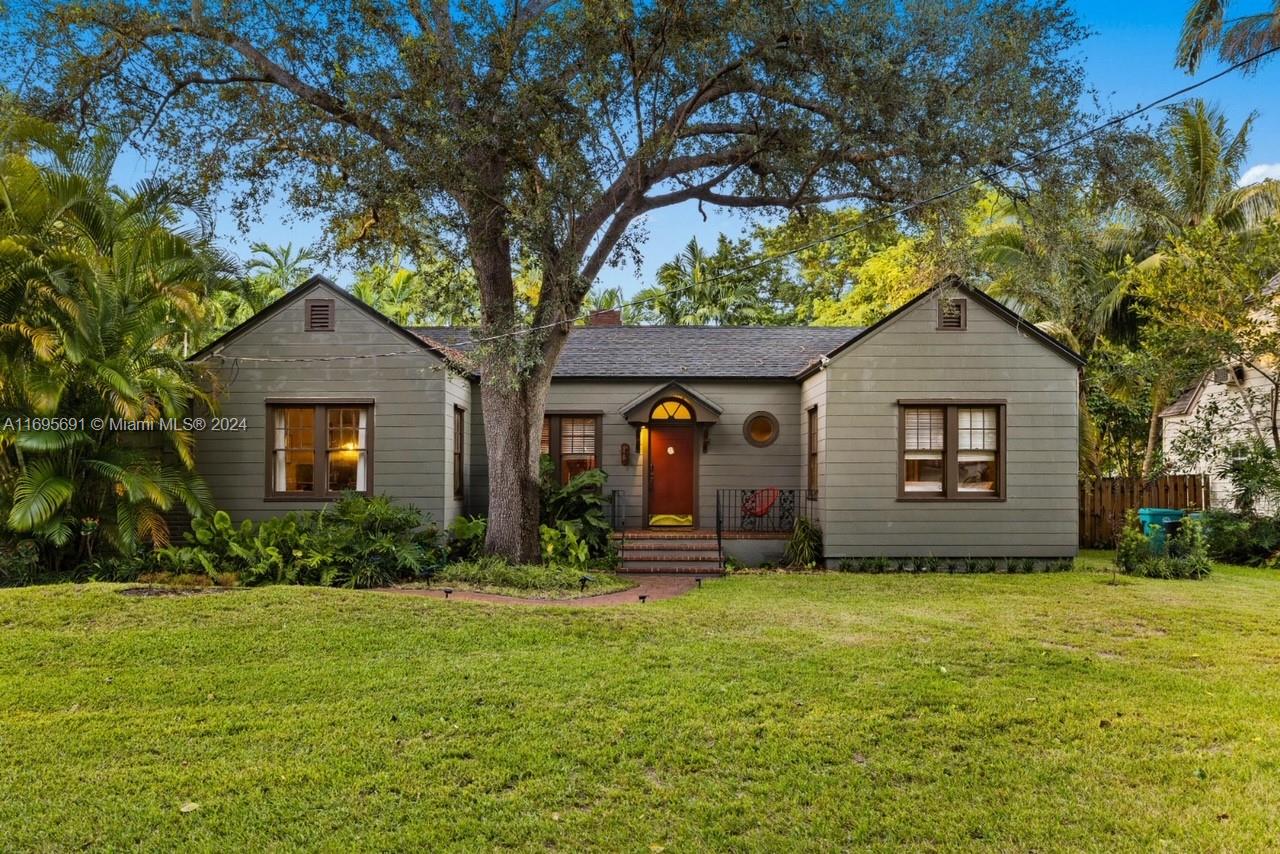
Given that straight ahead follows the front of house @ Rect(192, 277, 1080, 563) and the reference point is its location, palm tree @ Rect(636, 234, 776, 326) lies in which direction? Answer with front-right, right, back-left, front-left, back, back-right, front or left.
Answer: back

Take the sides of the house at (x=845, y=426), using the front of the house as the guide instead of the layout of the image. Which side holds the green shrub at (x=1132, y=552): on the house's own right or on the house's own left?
on the house's own left

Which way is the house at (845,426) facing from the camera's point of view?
toward the camera
